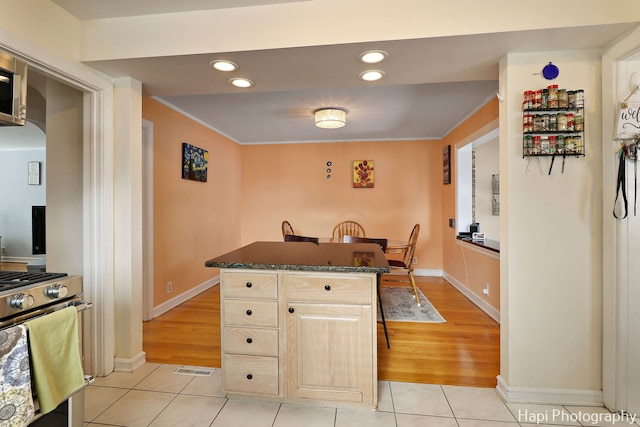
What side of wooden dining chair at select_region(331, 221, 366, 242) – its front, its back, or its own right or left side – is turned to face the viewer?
front

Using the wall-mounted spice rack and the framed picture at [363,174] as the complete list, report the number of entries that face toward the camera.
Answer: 2

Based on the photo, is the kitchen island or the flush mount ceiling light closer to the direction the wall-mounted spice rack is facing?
the kitchen island

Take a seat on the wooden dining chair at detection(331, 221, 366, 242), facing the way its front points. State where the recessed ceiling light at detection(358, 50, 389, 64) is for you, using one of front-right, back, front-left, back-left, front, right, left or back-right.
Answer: front

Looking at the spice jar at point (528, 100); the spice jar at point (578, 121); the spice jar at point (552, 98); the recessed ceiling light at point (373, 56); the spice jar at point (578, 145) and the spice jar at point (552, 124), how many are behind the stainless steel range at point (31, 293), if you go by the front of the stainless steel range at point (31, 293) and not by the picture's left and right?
0

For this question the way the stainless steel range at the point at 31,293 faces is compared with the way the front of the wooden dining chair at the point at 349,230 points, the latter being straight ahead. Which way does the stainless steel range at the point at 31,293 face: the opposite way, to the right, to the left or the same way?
to the left

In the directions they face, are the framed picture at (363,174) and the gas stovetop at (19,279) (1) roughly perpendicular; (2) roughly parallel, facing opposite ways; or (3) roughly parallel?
roughly perpendicular

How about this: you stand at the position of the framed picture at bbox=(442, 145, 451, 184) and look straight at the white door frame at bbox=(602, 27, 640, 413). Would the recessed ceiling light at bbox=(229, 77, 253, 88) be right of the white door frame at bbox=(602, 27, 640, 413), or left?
right

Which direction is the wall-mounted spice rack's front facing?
toward the camera

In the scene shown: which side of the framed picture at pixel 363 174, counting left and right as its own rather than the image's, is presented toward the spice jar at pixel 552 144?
front

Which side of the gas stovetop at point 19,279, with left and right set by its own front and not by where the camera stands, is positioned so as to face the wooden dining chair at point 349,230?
left

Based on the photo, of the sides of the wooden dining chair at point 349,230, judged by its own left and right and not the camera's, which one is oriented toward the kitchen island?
front
